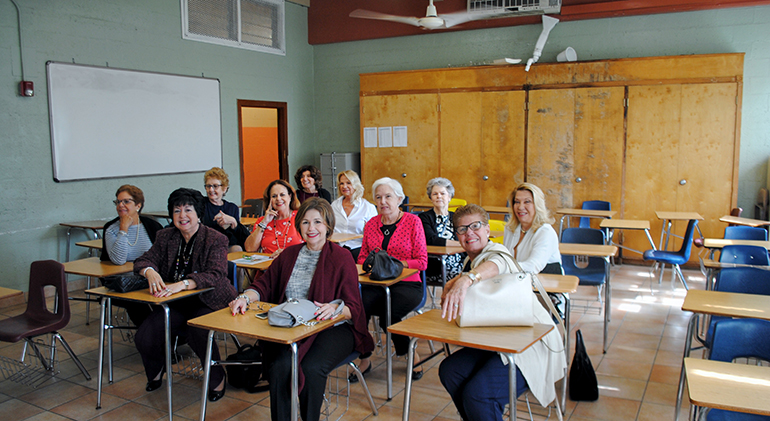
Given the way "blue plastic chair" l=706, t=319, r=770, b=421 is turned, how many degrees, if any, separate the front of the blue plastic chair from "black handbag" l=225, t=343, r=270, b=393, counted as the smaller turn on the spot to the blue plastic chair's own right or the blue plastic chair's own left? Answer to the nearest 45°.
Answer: approximately 45° to the blue plastic chair's own right

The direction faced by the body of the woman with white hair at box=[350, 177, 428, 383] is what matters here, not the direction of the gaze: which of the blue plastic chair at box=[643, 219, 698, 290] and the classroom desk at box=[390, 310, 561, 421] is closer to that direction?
the classroom desk

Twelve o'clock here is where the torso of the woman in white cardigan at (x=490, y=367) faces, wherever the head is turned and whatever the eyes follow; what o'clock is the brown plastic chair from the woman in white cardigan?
The brown plastic chair is roughly at 2 o'clock from the woman in white cardigan.

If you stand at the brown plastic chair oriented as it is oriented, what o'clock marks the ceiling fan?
The ceiling fan is roughly at 7 o'clock from the brown plastic chair.

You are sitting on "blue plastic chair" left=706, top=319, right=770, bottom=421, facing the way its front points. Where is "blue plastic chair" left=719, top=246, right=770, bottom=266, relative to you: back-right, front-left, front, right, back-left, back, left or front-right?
back-right

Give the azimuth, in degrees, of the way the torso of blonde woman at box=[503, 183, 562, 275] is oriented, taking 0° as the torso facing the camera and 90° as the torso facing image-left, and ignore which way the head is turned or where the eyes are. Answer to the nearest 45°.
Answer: approximately 45°

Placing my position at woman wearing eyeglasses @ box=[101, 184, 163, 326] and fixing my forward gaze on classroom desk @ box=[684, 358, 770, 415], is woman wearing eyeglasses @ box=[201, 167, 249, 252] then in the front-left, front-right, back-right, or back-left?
back-left

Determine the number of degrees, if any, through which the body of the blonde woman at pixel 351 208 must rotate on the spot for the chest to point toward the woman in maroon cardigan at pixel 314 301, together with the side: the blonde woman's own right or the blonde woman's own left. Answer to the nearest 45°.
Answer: approximately 45° to the blonde woman's own left

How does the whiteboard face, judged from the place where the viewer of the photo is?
facing the viewer and to the right of the viewer

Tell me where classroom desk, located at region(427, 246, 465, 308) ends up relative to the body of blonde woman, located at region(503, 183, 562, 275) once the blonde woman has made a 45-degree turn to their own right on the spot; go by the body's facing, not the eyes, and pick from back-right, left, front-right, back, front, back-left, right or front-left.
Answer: front-right

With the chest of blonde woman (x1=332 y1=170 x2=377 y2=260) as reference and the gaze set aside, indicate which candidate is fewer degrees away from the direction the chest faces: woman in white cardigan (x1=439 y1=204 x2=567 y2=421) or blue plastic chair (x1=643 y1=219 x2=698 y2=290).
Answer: the woman in white cardigan
